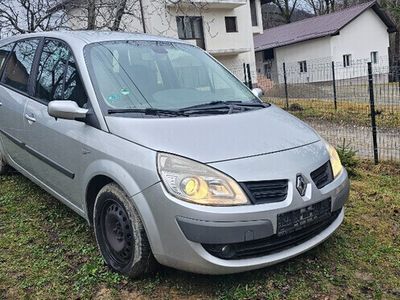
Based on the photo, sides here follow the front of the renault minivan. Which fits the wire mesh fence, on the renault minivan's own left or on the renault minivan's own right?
on the renault minivan's own left

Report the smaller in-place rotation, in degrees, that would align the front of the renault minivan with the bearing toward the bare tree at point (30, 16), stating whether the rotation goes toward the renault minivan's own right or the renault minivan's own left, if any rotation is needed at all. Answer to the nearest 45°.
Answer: approximately 135° to the renault minivan's own left

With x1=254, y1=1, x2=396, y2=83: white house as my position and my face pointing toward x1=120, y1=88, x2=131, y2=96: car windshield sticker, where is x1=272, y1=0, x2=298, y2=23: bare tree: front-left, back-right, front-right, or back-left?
back-right

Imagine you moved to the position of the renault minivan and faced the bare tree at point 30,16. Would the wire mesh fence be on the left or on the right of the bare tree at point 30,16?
right

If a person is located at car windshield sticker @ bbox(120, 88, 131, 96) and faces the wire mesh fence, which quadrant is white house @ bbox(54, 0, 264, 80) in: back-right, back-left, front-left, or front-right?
front-left

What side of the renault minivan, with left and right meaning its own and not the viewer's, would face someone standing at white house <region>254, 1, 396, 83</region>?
left

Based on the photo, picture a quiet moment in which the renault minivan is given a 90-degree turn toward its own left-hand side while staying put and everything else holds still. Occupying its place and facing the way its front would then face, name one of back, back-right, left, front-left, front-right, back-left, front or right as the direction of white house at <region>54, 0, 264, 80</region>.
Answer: front-left

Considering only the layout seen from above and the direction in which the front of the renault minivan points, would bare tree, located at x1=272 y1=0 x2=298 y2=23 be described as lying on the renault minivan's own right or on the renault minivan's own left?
on the renault minivan's own left

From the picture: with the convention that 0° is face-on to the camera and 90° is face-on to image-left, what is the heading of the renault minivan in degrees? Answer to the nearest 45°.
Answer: approximately 315°

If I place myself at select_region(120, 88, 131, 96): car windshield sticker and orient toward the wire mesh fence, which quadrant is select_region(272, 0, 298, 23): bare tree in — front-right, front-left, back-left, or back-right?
front-left
